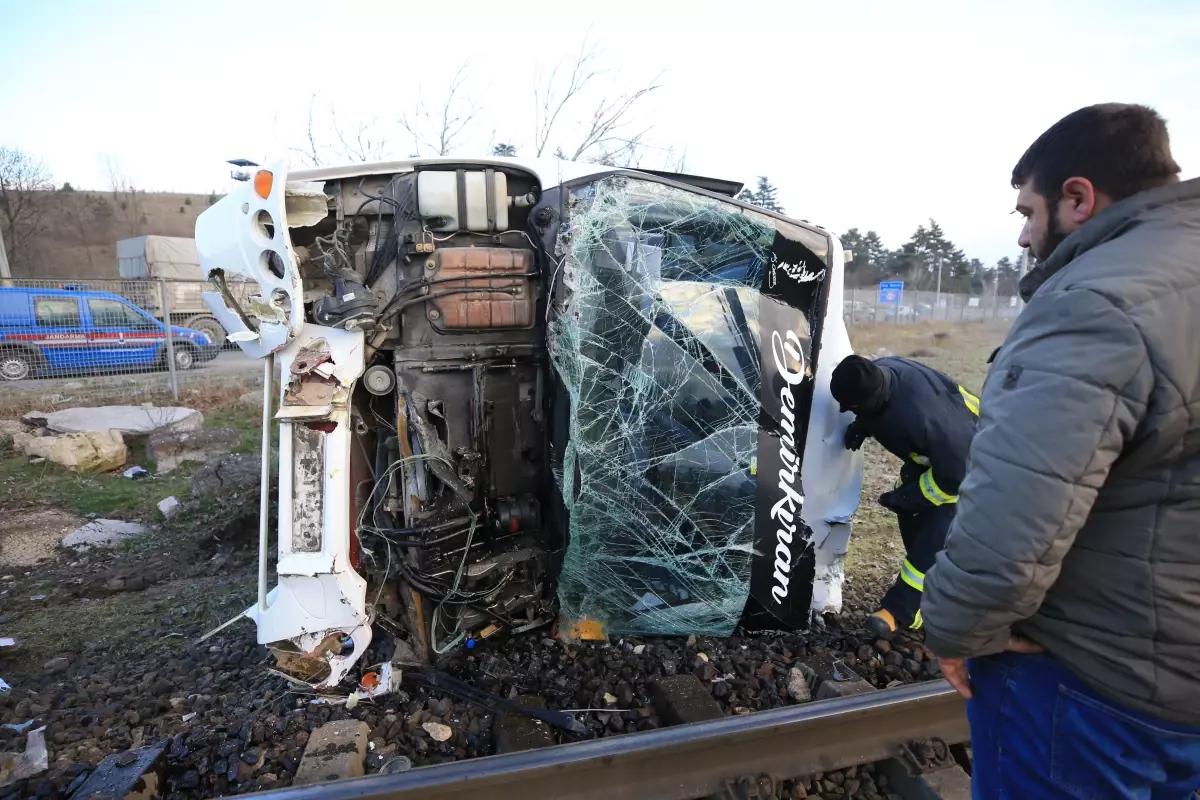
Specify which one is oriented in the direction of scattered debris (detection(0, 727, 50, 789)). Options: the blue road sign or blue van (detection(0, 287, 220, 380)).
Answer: the blue road sign

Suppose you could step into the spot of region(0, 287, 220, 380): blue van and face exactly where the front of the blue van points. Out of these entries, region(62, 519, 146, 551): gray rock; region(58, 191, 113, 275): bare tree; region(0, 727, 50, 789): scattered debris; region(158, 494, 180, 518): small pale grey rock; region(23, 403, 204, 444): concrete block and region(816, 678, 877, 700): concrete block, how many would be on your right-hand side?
5

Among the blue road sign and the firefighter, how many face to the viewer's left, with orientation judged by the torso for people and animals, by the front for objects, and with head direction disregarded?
1

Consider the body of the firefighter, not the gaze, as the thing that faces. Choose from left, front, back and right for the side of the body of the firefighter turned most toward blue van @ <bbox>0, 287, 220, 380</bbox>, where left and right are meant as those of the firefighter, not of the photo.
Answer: front

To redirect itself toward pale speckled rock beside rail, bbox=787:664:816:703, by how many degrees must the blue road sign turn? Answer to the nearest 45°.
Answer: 0° — it already faces it

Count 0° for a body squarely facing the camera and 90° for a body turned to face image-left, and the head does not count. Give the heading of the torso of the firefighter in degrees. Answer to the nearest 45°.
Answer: approximately 90°

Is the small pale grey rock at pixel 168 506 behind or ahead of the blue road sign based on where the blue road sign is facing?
ahead

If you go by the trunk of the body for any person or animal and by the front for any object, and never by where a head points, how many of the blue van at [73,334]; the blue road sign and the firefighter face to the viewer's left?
1

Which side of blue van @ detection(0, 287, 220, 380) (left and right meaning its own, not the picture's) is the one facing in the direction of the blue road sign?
front

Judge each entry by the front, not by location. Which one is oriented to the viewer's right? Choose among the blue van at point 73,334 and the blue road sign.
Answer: the blue van

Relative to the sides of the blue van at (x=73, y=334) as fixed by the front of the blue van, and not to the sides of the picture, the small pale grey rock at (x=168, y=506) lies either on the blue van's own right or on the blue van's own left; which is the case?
on the blue van's own right

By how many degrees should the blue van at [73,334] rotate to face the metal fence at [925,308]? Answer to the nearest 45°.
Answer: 0° — it already faces it

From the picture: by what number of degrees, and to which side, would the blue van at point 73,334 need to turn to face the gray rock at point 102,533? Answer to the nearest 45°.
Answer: approximately 90° to its right

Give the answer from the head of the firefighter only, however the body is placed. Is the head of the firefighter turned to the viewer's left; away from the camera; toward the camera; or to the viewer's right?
to the viewer's left

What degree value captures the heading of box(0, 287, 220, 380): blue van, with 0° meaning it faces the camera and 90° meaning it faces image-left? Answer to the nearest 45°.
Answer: approximately 270°

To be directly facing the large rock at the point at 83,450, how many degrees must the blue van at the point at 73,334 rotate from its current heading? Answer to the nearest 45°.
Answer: approximately 90° to its right

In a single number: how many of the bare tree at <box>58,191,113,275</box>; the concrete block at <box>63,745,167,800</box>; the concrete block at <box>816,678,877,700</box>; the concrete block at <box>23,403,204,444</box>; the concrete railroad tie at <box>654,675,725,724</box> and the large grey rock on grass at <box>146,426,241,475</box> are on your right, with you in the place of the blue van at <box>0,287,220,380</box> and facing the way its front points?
5
